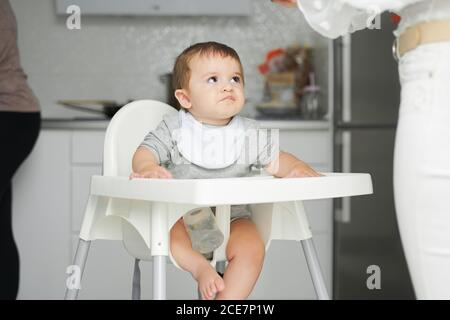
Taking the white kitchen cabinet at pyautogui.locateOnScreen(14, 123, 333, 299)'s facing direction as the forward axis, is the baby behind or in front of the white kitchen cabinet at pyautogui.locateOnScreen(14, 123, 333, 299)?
in front

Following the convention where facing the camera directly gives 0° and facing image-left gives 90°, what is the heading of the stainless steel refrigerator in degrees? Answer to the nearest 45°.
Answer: approximately 0°

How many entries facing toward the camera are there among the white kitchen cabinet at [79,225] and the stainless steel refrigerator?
2

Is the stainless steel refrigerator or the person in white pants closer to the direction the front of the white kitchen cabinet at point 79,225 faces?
the person in white pants

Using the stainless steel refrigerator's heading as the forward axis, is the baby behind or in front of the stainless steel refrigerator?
in front

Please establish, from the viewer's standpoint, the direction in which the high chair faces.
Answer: facing the viewer and to the right of the viewer

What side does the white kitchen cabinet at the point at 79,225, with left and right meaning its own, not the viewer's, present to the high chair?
front

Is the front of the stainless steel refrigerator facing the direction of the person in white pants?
yes

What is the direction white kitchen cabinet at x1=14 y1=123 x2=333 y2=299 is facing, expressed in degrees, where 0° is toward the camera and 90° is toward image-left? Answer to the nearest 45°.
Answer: approximately 0°

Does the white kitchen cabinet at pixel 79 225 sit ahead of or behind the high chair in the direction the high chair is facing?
behind
